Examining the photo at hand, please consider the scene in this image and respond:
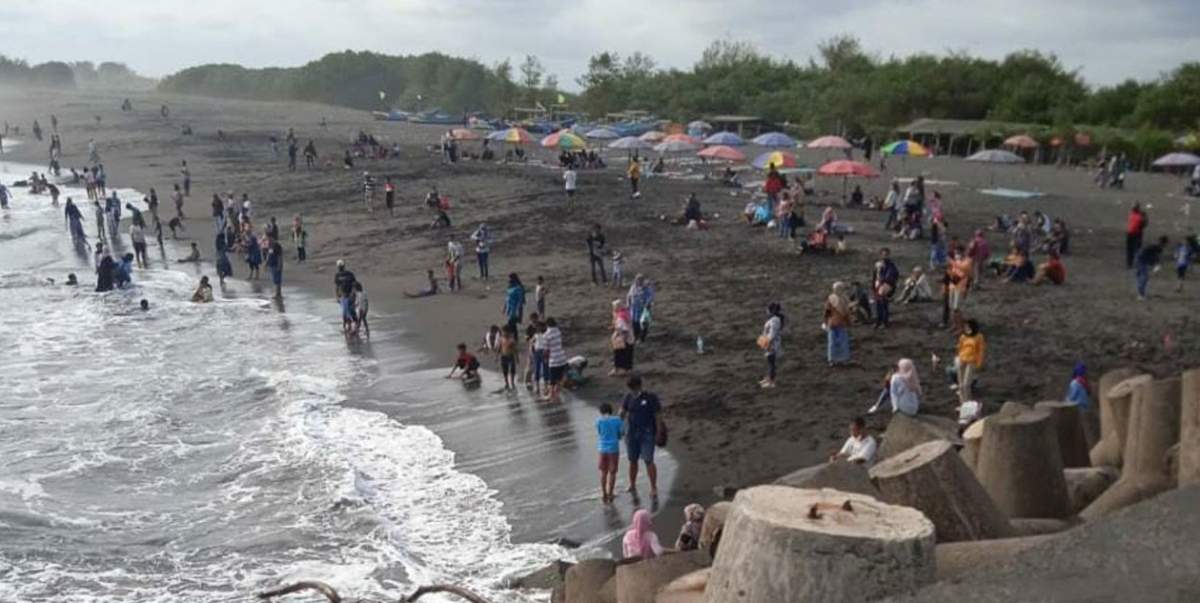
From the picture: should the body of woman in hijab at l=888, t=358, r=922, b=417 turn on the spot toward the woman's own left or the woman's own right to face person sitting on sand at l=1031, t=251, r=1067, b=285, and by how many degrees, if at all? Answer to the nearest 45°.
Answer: approximately 45° to the woman's own right

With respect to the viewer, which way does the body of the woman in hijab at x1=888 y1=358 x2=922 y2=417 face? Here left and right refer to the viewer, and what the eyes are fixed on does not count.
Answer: facing away from the viewer and to the left of the viewer

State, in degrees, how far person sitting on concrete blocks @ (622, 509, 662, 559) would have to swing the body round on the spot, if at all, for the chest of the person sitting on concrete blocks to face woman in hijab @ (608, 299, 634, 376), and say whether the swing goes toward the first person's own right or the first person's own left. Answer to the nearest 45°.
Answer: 0° — they already face them

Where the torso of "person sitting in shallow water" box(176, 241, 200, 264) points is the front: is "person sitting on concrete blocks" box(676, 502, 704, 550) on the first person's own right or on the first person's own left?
on the first person's own left

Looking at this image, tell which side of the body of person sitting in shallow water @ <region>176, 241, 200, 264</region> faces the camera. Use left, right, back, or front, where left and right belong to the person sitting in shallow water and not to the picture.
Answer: left

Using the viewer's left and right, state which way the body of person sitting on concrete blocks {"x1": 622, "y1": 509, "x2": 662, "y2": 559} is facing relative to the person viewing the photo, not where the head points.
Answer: facing away from the viewer

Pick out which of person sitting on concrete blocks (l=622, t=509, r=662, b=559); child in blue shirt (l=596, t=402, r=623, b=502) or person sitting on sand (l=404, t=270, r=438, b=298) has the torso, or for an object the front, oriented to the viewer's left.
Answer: person sitting on sand (l=404, t=270, r=438, b=298)

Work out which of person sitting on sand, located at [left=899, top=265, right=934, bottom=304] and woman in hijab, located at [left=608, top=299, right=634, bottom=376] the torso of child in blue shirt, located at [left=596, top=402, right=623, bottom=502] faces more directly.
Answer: the woman in hijab

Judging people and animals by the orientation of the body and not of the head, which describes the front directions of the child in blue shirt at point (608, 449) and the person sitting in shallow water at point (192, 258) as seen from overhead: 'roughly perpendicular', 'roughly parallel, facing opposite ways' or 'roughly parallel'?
roughly perpendicular

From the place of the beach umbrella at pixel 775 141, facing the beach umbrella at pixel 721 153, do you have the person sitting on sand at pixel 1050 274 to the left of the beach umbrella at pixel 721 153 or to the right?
left

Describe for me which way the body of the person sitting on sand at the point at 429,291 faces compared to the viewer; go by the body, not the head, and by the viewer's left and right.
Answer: facing to the left of the viewer

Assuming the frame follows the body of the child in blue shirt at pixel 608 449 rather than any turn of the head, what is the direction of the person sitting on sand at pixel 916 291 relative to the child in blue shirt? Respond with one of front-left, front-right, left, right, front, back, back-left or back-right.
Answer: front-right

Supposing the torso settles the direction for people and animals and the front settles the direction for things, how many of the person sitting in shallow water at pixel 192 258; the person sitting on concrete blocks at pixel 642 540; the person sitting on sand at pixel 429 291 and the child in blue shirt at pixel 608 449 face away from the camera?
2

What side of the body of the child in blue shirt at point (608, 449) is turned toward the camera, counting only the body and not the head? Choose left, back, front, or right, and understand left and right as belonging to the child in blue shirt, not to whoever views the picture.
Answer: back

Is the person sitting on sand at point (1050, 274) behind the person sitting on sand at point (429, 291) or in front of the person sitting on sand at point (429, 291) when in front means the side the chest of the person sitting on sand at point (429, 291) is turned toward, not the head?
behind

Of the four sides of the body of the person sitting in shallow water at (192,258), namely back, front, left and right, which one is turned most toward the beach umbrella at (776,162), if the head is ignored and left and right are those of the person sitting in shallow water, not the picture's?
back

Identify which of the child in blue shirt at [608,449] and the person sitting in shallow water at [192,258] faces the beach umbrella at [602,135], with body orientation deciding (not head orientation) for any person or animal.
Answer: the child in blue shirt

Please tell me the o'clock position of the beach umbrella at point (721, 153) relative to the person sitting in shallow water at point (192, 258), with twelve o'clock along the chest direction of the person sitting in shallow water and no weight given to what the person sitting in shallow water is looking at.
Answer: The beach umbrella is roughly at 6 o'clock from the person sitting in shallow water.

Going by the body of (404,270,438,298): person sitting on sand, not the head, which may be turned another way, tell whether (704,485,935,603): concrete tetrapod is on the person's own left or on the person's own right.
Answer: on the person's own left

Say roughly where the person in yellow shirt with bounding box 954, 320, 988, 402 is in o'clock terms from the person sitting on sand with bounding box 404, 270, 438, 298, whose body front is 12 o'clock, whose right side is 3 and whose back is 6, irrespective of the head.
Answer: The person in yellow shirt is roughly at 8 o'clock from the person sitting on sand.
